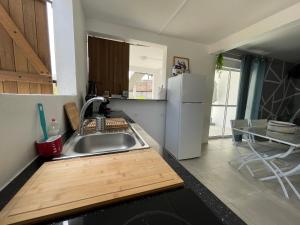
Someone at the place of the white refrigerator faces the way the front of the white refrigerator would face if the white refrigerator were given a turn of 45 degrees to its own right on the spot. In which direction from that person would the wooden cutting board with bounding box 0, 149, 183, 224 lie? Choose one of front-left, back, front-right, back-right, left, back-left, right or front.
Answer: front

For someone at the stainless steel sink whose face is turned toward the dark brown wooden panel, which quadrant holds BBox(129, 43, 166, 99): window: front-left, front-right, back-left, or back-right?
front-right

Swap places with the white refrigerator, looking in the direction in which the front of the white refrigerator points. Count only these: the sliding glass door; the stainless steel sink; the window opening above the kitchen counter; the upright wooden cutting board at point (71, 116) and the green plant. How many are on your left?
2

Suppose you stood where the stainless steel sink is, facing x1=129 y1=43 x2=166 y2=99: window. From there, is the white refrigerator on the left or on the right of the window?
right

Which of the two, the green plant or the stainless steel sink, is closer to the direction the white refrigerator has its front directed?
the stainless steel sink

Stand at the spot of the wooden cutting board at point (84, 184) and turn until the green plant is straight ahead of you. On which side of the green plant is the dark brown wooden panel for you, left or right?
left

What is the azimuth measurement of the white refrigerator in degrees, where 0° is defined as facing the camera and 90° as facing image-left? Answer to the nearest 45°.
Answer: approximately 315°

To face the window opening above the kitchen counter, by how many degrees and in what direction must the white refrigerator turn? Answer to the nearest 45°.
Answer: approximately 135° to its right

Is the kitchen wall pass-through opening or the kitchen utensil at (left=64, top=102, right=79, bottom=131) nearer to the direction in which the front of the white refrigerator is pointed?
the kitchen utensil

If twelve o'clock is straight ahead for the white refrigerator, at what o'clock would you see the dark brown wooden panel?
The dark brown wooden panel is roughly at 4 o'clock from the white refrigerator.

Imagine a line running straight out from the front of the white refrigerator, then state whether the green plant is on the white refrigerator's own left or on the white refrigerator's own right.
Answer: on the white refrigerator's own left

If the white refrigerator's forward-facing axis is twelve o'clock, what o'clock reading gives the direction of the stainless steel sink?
The stainless steel sink is roughly at 2 o'clock from the white refrigerator.

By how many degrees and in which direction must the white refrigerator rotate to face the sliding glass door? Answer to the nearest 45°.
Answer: approximately 90° to its left

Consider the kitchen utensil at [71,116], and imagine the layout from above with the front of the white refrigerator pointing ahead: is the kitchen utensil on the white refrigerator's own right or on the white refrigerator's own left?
on the white refrigerator's own right
